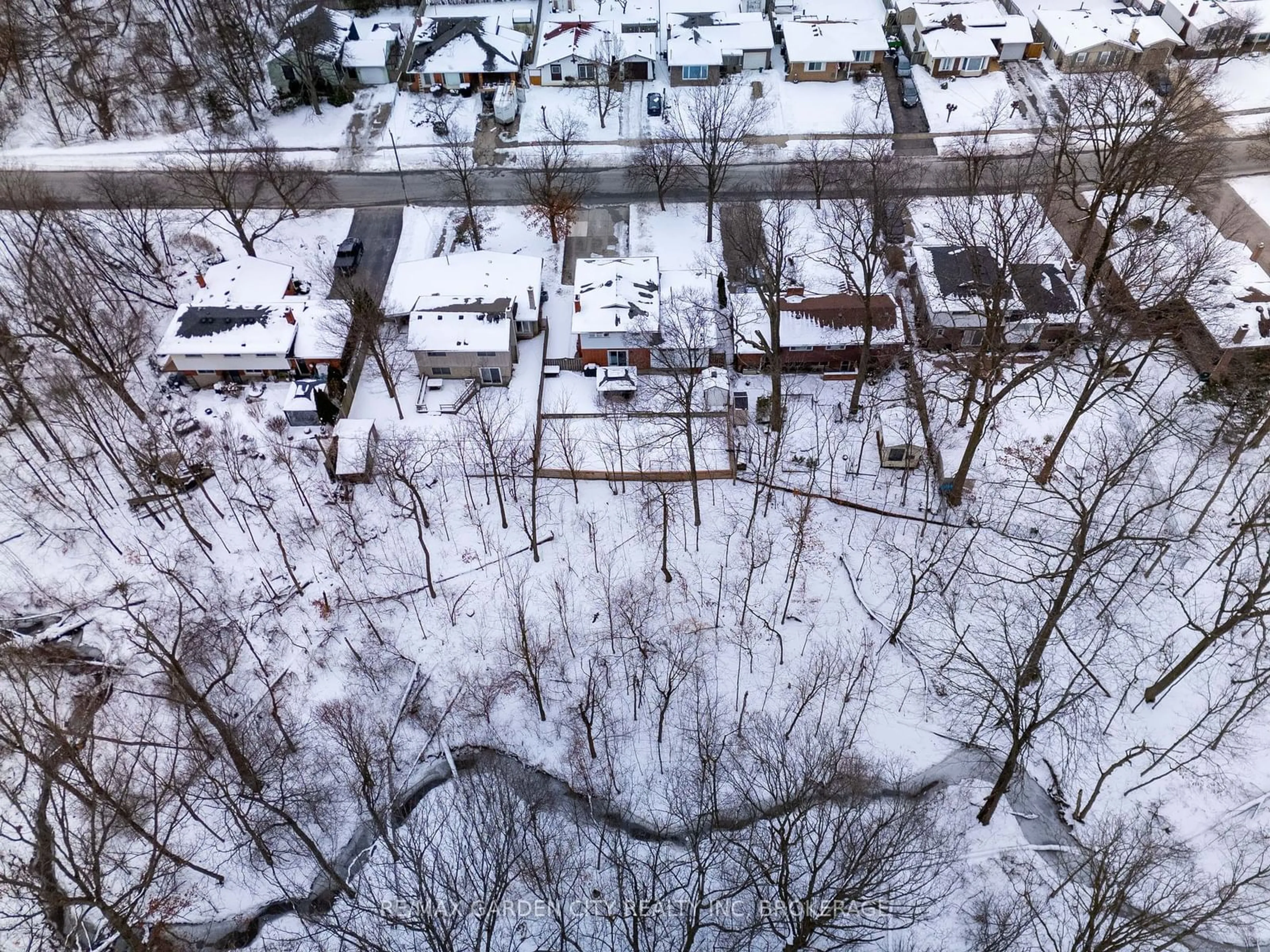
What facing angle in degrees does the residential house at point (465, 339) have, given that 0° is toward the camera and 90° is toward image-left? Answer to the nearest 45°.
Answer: approximately 180°

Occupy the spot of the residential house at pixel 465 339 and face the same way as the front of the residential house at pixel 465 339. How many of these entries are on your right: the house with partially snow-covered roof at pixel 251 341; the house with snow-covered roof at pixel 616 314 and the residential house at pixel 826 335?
2

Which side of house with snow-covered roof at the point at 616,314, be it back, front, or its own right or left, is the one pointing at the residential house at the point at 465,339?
left

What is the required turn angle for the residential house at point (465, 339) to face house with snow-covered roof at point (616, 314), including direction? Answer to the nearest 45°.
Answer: approximately 90° to its right

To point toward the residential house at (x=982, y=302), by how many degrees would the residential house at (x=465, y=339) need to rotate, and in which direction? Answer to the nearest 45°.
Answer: approximately 90° to its right

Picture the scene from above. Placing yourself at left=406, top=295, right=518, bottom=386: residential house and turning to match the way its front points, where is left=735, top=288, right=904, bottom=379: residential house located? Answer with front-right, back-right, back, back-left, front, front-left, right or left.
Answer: right

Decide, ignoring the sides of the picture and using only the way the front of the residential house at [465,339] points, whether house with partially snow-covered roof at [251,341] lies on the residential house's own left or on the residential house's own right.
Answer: on the residential house's own left

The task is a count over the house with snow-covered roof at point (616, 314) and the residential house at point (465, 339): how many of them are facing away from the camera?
2

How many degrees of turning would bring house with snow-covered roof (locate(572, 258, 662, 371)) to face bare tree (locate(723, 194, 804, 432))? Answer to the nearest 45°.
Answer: approximately 90° to its right

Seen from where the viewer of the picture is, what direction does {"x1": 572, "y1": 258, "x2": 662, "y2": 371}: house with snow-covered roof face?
facing away from the viewer

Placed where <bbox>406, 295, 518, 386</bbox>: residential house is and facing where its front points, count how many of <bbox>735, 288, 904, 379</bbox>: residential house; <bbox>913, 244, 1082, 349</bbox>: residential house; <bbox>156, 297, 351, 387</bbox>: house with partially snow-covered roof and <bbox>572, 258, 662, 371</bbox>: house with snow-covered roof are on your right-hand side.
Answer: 3

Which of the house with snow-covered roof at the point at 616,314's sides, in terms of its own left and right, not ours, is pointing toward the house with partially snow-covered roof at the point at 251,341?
left
